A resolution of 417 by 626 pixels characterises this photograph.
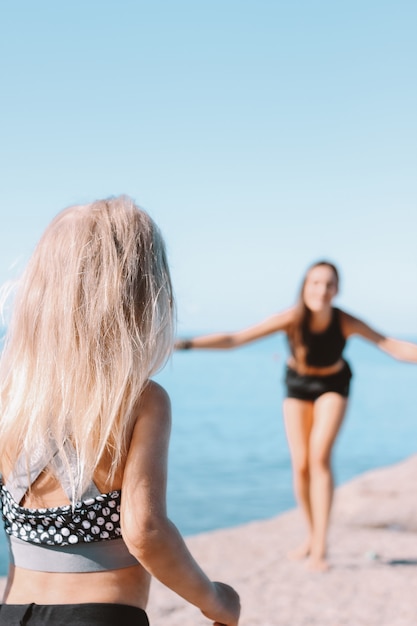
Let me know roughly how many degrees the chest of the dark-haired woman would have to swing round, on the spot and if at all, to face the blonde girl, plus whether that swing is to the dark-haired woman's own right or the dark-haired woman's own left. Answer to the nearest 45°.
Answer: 0° — they already face them

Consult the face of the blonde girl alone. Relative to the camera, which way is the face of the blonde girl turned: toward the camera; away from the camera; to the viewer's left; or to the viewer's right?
away from the camera

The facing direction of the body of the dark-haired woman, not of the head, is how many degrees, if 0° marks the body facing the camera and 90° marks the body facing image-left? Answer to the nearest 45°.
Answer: approximately 0°
